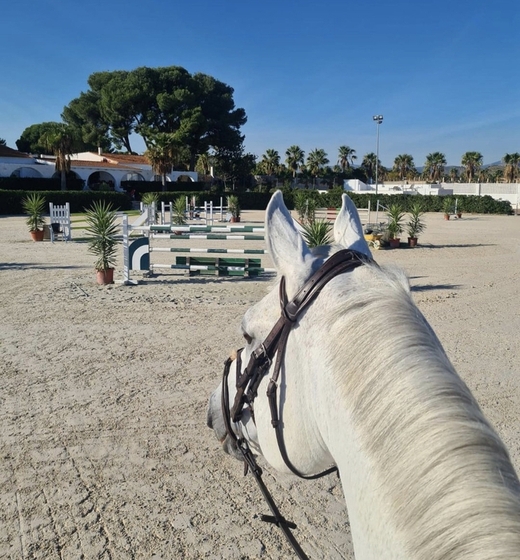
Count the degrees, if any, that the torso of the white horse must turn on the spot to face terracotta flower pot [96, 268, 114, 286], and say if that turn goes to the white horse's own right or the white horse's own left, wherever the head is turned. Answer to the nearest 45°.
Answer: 0° — it already faces it

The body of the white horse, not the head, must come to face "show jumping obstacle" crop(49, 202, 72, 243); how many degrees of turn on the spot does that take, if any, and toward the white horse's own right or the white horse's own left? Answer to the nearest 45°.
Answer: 0° — it already faces it

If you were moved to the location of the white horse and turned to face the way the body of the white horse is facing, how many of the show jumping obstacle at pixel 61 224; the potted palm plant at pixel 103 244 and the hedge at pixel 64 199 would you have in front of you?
3

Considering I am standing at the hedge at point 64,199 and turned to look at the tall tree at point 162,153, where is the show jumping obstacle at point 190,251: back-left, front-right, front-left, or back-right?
back-right

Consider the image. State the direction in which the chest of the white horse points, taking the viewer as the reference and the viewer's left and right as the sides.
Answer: facing away from the viewer and to the left of the viewer
